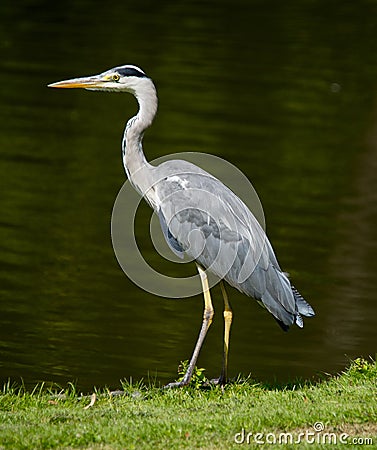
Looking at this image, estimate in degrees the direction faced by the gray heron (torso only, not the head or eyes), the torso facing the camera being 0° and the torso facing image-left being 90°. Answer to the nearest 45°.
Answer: approximately 90°
